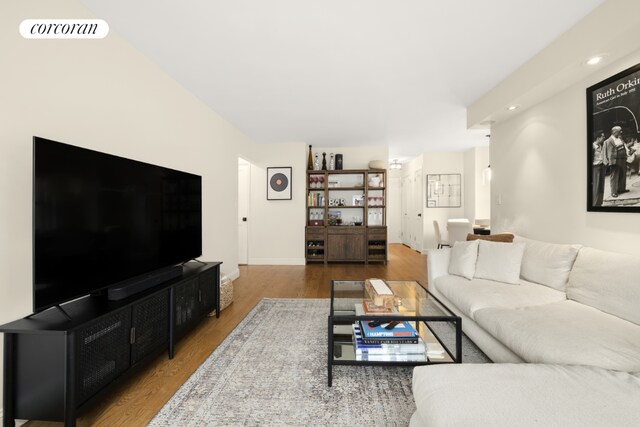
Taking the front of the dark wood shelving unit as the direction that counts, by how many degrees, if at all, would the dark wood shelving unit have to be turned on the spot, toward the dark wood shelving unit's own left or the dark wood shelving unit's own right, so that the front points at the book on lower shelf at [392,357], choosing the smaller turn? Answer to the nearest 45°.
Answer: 0° — it already faces it

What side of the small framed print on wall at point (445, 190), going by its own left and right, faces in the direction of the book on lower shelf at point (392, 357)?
front

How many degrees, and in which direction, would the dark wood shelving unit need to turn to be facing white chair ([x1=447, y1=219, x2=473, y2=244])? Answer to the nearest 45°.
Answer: approximately 90° to its left

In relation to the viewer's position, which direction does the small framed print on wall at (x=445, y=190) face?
facing the viewer

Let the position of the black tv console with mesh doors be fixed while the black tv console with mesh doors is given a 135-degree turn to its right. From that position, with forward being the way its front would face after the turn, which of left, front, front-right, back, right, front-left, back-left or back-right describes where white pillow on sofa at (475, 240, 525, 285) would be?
back

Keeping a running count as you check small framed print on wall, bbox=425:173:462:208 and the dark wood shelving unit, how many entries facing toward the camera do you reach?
2

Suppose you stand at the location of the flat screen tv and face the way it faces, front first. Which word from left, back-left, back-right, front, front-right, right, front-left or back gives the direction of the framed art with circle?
left

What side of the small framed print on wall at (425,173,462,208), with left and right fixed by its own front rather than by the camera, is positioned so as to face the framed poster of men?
front

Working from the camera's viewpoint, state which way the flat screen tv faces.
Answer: facing the viewer and to the right of the viewer

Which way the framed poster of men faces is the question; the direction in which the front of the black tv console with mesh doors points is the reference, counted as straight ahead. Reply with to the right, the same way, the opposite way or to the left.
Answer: the opposite way

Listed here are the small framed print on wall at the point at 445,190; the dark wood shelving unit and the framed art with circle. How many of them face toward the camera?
3

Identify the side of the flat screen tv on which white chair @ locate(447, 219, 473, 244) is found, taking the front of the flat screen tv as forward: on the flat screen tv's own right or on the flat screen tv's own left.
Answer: on the flat screen tv's own left

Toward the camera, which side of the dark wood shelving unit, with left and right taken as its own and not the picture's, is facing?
front

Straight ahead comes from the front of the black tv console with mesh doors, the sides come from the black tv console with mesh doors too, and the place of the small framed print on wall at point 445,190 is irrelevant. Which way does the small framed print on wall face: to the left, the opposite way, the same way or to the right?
to the right

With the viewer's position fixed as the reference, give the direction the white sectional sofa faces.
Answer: facing the viewer and to the left of the viewer

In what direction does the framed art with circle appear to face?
toward the camera

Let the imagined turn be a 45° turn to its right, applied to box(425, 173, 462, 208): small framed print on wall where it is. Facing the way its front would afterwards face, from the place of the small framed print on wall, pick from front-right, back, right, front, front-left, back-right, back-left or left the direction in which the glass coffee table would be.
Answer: front-left

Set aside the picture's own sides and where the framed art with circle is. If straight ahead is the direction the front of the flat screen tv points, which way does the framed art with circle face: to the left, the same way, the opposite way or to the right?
to the right

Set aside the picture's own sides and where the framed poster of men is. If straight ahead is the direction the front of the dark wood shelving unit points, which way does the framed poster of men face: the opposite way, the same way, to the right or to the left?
to the right
